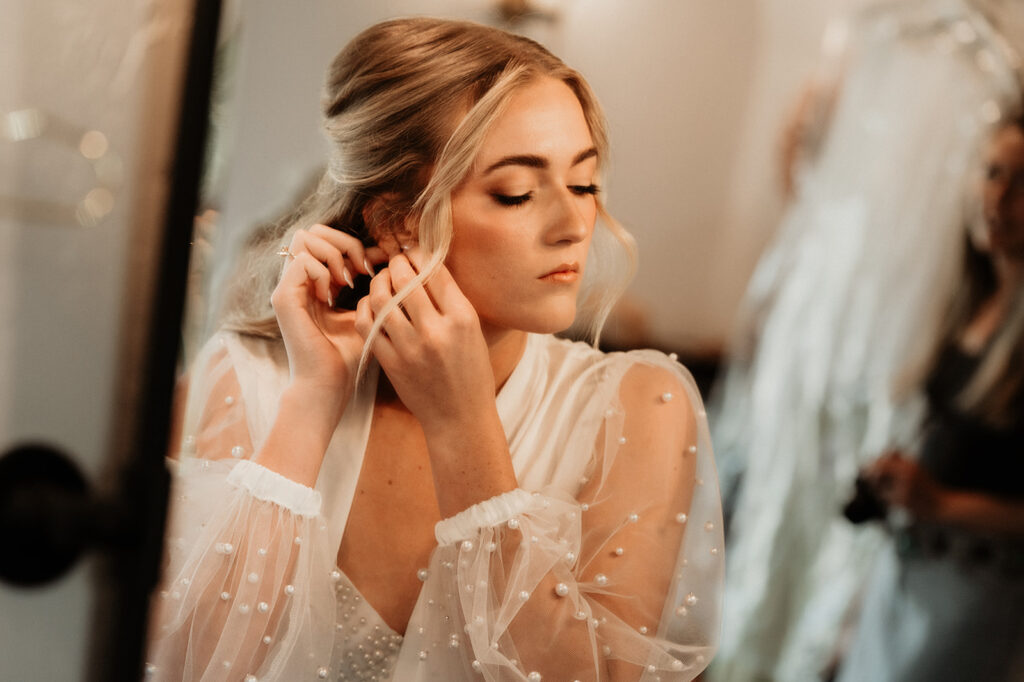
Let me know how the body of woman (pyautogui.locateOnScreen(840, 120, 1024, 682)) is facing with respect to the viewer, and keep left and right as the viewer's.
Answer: facing the viewer and to the left of the viewer

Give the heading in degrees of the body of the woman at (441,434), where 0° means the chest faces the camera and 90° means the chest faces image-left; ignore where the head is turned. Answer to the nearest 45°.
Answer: approximately 0°

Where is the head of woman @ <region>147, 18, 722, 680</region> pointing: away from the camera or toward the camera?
toward the camera

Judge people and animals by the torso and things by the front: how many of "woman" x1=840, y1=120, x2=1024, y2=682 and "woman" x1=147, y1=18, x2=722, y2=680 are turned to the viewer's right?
0
